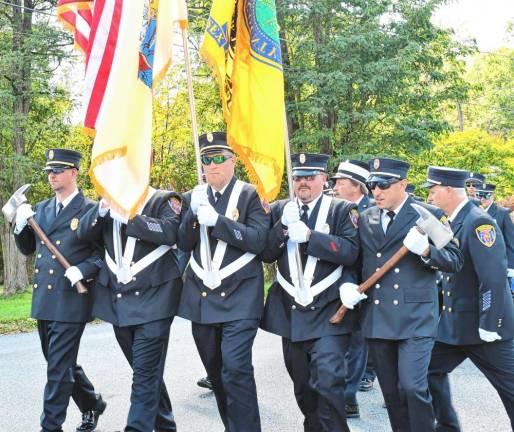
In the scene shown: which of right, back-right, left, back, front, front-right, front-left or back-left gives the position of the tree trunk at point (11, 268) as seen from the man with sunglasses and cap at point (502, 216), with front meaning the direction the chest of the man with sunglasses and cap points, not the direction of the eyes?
right

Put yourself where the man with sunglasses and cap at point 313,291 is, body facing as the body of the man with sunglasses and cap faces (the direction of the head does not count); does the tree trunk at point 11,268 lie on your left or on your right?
on your right

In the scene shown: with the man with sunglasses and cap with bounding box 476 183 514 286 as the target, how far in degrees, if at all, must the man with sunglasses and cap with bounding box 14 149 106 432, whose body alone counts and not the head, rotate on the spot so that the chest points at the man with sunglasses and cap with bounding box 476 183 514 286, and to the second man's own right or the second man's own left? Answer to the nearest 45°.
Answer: approximately 135° to the second man's own left

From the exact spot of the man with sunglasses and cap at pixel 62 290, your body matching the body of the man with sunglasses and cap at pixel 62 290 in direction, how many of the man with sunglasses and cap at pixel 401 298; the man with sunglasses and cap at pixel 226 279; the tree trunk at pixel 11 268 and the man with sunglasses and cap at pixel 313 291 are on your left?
3

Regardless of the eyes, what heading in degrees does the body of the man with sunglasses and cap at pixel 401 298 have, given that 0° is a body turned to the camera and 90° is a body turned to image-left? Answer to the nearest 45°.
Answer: approximately 45°

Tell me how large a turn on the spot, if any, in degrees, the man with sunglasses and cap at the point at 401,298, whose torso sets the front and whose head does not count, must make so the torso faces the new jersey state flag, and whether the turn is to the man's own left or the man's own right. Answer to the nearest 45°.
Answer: approximately 45° to the man's own right

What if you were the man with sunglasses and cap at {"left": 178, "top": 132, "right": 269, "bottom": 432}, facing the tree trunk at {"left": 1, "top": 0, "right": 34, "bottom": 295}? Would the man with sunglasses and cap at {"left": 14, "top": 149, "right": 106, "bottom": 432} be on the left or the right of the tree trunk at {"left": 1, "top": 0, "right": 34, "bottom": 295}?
left

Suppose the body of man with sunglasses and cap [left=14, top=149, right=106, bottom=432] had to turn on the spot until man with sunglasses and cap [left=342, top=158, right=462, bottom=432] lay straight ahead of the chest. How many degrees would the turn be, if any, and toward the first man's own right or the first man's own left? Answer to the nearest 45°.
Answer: approximately 90° to the first man's own left
